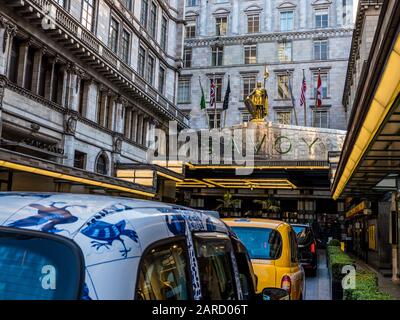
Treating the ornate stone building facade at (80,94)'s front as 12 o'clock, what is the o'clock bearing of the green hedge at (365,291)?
The green hedge is roughly at 1 o'clock from the ornate stone building facade.

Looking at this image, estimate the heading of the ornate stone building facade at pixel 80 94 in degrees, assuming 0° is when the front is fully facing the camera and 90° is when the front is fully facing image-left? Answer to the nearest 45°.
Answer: approximately 315°
